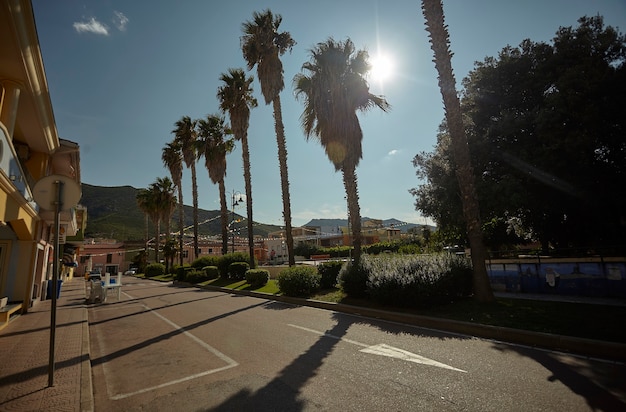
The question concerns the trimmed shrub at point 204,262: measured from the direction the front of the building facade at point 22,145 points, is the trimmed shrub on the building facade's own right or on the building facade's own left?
on the building facade's own left

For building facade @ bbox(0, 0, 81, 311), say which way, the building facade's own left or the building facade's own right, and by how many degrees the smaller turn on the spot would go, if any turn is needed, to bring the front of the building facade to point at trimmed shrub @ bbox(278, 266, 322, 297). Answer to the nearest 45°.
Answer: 0° — it already faces it

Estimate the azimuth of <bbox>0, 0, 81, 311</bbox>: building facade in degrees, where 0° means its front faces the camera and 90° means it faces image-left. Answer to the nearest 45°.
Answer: approximately 270°

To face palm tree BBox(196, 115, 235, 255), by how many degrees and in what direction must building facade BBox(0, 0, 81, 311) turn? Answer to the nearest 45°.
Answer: approximately 45° to its left

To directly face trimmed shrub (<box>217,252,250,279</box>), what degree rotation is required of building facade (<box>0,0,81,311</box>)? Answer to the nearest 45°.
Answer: approximately 45° to its left

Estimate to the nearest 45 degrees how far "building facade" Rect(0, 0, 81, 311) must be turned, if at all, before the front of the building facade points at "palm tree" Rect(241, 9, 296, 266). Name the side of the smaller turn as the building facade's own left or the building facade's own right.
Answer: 0° — it already faces it

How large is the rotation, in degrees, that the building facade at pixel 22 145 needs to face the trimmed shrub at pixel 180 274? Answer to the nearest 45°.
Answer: approximately 45° to its left
